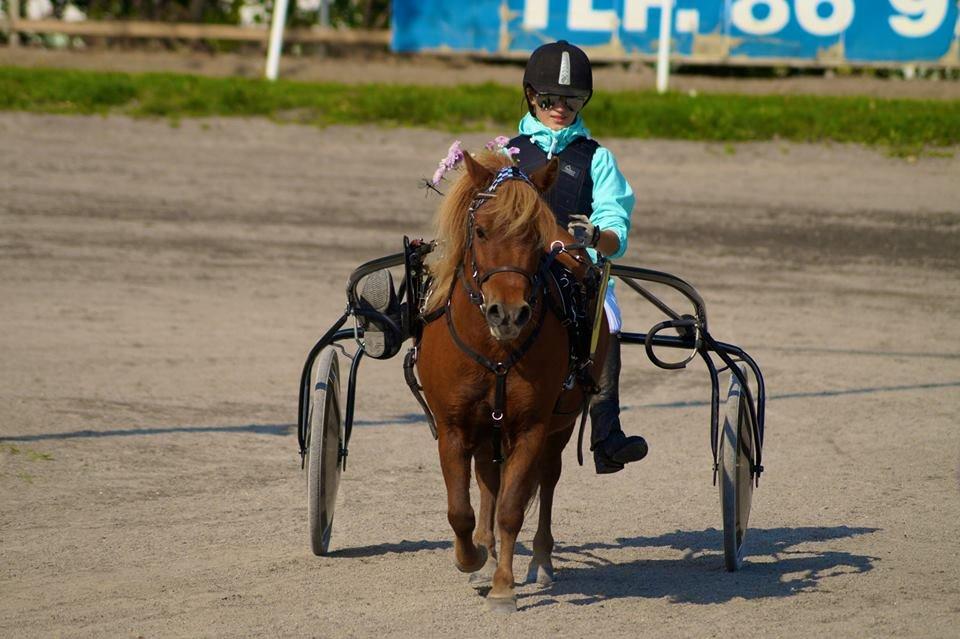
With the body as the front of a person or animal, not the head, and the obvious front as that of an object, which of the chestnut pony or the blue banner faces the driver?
the blue banner

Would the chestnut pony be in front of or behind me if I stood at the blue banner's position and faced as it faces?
in front

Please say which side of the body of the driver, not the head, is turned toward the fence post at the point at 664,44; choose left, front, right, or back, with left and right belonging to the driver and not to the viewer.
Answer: back

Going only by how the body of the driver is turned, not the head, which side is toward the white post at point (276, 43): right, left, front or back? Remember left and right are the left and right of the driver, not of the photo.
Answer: back

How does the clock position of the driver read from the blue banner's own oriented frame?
The driver is roughly at 12 o'clock from the blue banner.

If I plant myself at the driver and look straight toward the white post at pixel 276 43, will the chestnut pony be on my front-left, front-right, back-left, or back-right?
back-left

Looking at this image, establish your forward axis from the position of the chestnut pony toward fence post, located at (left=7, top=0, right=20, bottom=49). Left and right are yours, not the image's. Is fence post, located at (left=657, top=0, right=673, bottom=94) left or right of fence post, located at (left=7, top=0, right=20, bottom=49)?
right

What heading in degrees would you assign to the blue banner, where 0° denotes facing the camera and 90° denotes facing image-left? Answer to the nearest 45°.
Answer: approximately 0°
